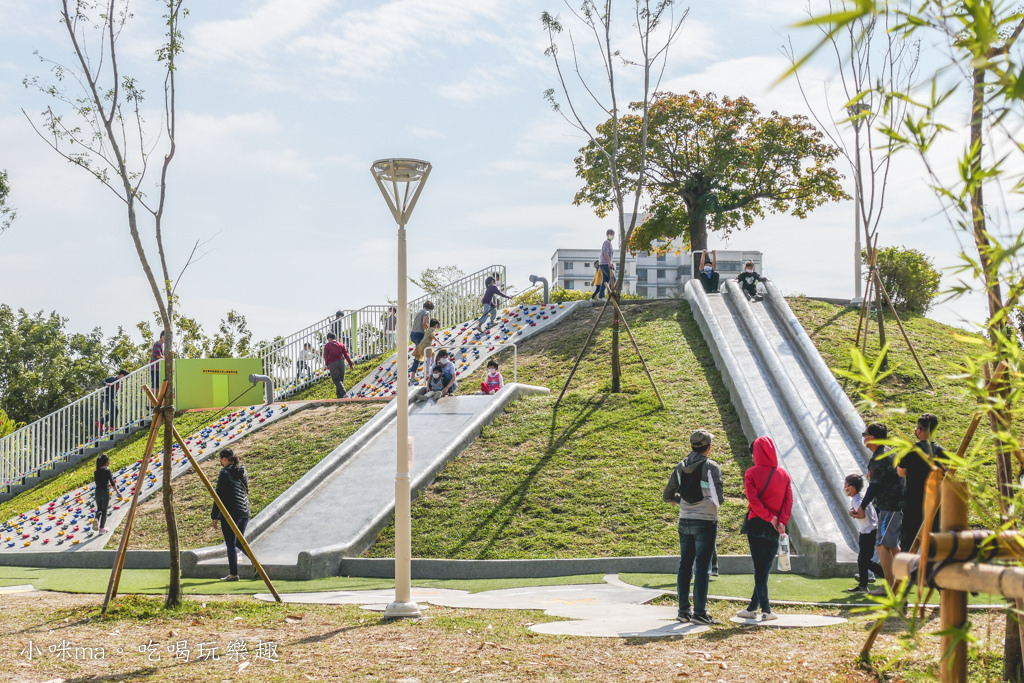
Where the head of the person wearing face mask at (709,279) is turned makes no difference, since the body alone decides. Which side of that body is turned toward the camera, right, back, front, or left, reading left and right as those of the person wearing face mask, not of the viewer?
front

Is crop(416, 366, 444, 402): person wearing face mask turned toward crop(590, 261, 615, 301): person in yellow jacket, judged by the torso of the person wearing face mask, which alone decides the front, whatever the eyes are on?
no

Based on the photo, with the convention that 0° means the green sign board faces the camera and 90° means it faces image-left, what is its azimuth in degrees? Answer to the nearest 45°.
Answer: approximately 0°

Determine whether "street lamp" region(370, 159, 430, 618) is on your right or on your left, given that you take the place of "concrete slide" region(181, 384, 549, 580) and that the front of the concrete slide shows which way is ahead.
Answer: on your left

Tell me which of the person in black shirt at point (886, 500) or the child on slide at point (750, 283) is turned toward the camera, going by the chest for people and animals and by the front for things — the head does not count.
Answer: the child on slide

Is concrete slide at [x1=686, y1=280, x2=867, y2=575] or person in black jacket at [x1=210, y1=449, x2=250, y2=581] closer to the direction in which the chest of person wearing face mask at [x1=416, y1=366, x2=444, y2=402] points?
the person in black jacket

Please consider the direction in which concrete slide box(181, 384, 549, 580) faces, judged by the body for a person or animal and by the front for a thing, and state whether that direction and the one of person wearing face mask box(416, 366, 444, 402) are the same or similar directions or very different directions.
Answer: same or similar directions

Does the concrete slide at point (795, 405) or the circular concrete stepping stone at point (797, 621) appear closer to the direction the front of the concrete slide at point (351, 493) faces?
the circular concrete stepping stone

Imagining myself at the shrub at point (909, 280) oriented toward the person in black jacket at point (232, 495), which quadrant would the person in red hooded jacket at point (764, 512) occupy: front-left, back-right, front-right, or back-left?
front-left

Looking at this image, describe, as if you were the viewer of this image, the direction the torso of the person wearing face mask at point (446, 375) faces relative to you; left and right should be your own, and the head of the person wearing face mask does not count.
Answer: facing the viewer and to the left of the viewer

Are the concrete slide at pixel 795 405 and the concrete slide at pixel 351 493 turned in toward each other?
no

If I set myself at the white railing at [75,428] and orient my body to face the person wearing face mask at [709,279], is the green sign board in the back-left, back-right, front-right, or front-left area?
front-left

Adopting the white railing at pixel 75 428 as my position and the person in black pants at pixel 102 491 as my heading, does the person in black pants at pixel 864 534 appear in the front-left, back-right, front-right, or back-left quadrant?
front-left

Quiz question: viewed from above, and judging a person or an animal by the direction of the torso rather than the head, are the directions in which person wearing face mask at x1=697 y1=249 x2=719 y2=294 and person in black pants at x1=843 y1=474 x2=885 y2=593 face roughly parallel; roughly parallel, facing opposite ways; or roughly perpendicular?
roughly perpendicular

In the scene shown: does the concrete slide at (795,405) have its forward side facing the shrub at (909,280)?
no
